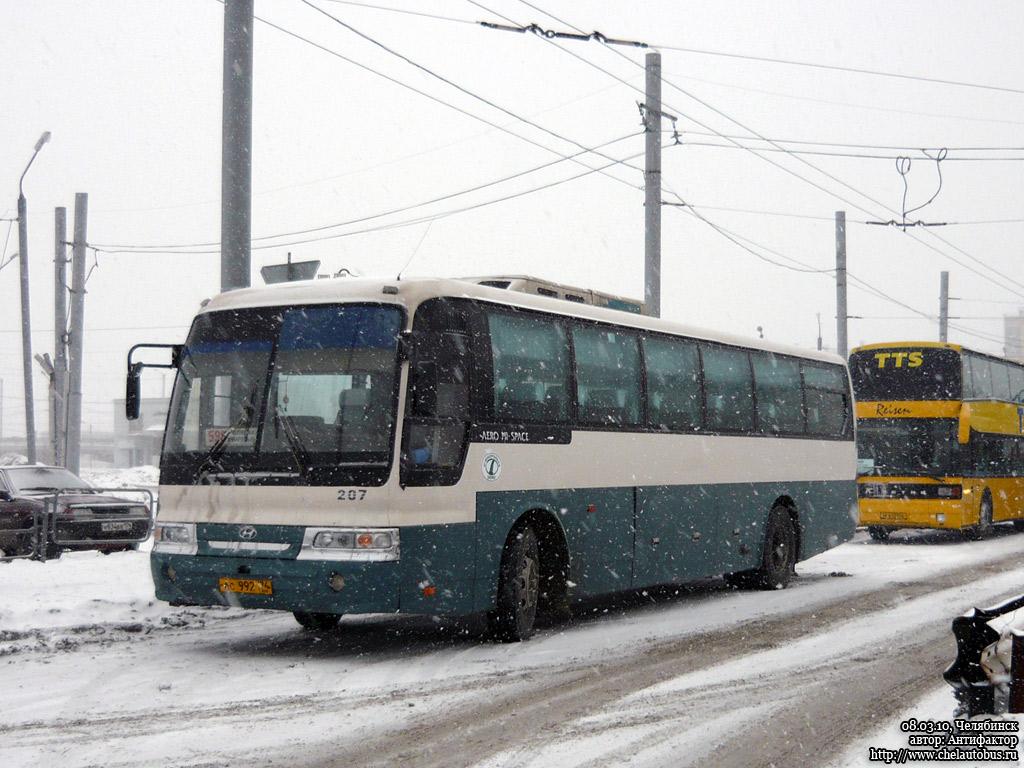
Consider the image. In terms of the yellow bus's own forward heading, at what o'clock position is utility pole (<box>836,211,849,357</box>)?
The utility pole is roughly at 4 o'clock from the yellow bus.

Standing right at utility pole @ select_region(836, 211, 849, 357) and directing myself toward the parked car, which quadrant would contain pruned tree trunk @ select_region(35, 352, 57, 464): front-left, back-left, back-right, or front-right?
front-right

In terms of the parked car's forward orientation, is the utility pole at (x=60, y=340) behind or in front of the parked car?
behind

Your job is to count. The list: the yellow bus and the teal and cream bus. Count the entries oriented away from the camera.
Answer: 0

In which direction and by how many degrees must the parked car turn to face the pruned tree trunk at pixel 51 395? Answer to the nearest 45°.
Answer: approximately 135° to its left

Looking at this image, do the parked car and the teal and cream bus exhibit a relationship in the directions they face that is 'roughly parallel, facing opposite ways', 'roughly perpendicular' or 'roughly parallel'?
roughly perpendicular

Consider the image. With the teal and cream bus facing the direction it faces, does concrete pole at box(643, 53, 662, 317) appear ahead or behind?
behind

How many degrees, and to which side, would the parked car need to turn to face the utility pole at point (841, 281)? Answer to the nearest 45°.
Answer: approximately 90° to its left

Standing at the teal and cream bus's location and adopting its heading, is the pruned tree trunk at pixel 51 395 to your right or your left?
on your right

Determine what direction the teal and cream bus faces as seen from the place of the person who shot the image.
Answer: facing the viewer and to the left of the viewer

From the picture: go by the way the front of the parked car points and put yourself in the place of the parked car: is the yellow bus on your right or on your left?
on your left

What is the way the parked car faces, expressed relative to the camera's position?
facing the viewer and to the right of the viewer

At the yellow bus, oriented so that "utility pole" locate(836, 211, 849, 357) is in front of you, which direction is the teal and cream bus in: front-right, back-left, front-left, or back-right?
back-left
